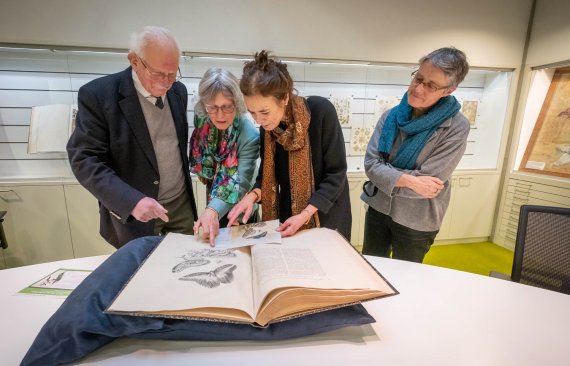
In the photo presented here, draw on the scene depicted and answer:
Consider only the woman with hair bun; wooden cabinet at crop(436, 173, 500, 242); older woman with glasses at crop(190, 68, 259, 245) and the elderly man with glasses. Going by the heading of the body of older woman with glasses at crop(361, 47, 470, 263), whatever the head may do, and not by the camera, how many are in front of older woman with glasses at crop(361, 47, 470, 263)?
3

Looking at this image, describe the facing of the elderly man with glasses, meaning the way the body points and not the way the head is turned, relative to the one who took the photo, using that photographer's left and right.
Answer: facing the viewer and to the right of the viewer

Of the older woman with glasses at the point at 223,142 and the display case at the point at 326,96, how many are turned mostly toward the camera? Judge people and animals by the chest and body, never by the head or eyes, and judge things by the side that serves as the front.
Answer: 2

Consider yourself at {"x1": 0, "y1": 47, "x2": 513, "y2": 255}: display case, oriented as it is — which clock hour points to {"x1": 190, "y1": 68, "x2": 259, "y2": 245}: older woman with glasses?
The older woman with glasses is roughly at 1 o'clock from the display case.

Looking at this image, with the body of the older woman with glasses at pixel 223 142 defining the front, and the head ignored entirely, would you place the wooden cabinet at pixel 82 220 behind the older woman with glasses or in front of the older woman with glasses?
behind

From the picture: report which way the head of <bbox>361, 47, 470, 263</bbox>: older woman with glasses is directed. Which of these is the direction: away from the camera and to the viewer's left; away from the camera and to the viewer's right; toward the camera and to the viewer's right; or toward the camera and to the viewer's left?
toward the camera and to the viewer's left

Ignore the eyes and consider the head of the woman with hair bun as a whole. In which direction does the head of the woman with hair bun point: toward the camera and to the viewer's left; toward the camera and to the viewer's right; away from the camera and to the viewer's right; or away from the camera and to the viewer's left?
toward the camera and to the viewer's left

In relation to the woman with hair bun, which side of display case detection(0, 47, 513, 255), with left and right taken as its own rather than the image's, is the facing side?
front

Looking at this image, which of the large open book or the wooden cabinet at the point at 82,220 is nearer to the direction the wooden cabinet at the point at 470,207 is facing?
the large open book

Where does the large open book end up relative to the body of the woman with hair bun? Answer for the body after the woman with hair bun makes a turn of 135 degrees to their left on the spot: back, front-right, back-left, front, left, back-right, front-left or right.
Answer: right

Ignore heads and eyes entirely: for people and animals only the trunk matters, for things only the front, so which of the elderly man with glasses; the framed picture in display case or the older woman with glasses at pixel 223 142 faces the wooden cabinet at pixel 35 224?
the framed picture in display case

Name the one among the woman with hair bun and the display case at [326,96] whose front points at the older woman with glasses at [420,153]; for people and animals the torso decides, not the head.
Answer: the display case

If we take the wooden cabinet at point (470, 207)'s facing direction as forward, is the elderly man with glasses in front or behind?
in front

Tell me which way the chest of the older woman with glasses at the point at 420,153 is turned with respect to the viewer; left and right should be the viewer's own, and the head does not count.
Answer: facing the viewer and to the left of the viewer

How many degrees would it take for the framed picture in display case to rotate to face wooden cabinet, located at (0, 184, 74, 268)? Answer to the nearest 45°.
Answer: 0° — it already faces it

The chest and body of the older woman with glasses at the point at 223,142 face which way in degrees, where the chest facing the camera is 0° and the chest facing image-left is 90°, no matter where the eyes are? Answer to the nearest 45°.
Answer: approximately 0°

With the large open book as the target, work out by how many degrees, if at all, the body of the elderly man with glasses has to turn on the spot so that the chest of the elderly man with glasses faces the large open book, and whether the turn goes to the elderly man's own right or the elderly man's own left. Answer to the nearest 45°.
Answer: approximately 45° to the elderly man's own right

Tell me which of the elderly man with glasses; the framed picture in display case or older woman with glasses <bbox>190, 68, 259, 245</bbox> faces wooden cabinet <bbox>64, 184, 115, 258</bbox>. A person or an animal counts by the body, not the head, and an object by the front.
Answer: the framed picture in display case
